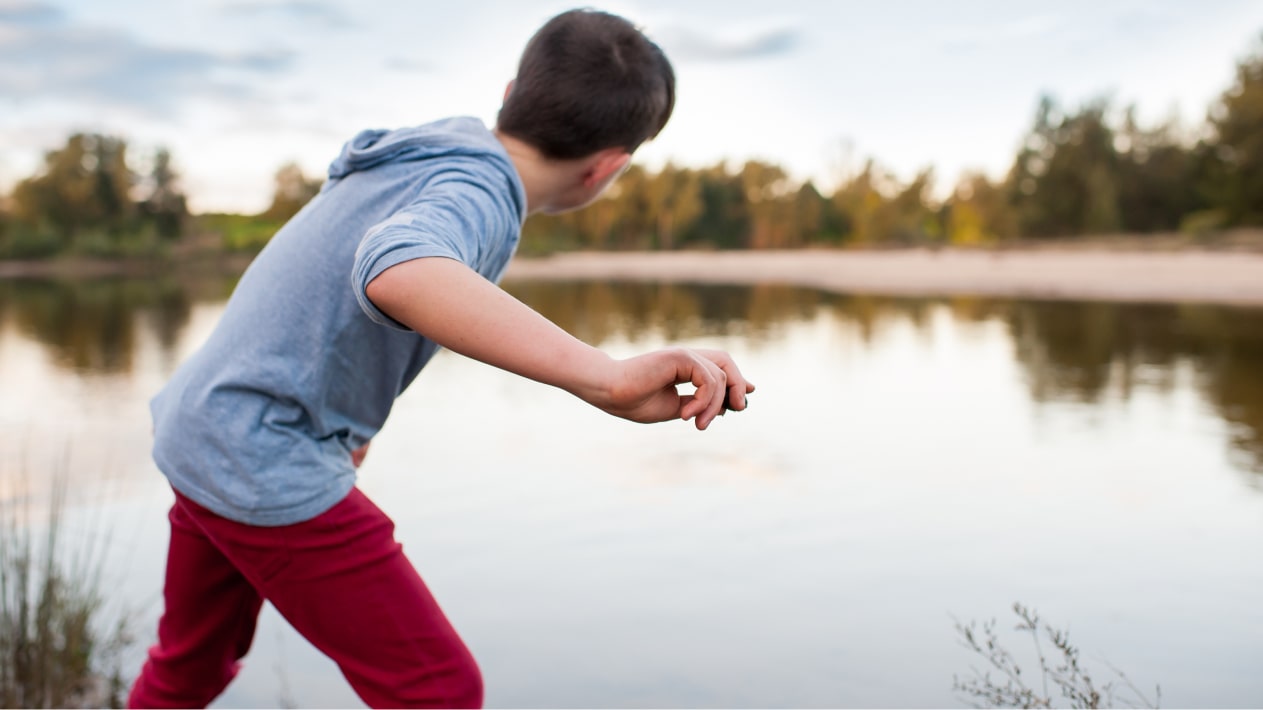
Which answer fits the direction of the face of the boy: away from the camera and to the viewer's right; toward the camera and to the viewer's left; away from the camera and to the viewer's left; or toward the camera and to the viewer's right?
away from the camera and to the viewer's right

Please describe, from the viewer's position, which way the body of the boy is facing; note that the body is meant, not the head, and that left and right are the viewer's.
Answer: facing away from the viewer and to the right of the viewer

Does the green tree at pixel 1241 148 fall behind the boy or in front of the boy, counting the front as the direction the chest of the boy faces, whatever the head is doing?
in front

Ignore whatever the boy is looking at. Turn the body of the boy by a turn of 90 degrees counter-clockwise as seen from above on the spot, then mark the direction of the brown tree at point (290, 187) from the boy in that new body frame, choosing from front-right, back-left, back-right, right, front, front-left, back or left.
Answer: front-right

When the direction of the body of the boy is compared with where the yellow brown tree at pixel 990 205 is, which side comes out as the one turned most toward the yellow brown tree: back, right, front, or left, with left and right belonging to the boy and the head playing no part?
front

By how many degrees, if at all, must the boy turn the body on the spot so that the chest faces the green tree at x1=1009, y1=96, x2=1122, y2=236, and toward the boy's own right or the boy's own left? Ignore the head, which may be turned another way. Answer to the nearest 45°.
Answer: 0° — they already face it
